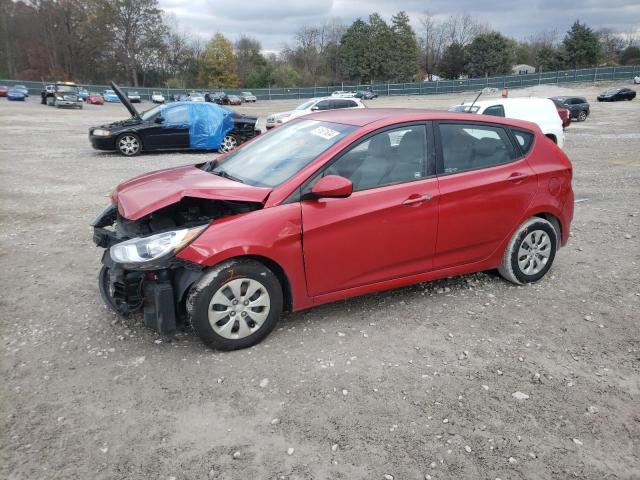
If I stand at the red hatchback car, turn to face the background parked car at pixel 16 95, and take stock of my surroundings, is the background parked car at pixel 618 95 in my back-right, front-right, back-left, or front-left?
front-right

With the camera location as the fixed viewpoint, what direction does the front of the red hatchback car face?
facing the viewer and to the left of the viewer

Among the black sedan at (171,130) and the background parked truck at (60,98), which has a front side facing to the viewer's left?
the black sedan

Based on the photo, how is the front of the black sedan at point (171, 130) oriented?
to the viewer's left

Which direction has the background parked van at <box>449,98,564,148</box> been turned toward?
to the viewer's left

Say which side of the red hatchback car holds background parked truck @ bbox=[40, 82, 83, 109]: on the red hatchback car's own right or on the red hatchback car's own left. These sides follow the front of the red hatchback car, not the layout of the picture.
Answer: on the red hatchback car's own right

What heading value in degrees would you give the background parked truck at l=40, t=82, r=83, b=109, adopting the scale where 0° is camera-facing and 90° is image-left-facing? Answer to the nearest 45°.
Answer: approximately 315°

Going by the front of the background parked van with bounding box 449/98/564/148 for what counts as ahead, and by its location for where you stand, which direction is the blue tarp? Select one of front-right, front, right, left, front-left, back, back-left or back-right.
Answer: front

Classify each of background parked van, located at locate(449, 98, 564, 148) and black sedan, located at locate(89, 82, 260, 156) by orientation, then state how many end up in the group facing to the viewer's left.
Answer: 2

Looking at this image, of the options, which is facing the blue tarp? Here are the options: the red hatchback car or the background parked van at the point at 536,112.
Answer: the background parked van

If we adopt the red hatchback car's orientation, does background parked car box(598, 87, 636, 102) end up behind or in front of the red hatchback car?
behind

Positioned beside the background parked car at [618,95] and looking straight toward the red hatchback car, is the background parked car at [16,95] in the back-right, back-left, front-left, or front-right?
front-right

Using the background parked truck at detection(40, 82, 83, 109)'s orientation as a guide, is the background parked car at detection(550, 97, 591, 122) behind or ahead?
ahead
